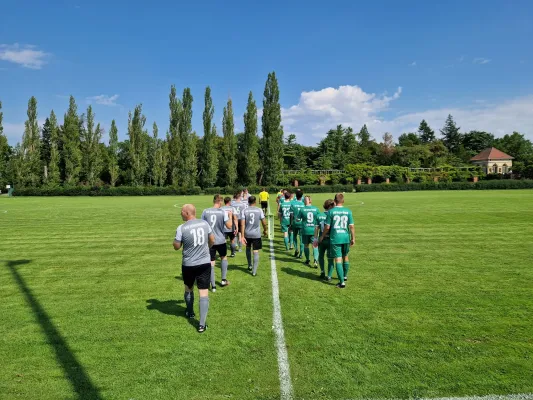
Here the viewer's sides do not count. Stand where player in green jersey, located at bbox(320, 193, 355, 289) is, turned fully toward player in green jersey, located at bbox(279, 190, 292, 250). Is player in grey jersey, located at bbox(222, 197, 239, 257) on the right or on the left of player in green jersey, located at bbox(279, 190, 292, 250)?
left

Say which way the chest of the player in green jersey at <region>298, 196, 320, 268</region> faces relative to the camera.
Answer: away from the camera

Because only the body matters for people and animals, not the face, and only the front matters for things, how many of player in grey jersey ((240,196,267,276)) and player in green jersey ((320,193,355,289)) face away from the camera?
2

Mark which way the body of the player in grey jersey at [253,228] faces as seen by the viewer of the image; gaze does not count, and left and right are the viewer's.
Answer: facing away from the viewer

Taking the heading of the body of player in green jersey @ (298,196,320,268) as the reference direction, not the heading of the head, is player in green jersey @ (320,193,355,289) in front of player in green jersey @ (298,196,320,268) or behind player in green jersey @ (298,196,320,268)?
behind

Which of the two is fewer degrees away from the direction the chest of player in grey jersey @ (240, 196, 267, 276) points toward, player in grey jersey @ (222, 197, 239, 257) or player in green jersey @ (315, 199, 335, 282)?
the player in grey jersey

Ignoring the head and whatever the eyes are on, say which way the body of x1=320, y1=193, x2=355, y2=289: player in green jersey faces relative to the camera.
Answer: away from the camera

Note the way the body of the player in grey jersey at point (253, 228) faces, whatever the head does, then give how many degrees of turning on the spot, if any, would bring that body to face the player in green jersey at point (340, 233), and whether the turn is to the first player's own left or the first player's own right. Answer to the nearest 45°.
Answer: approximately 135° to the first player's own right
